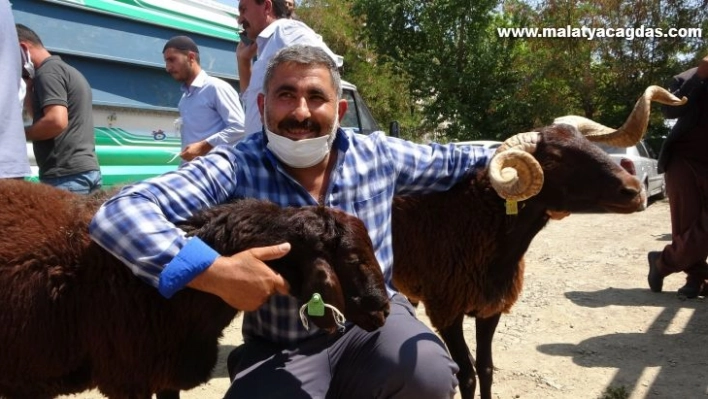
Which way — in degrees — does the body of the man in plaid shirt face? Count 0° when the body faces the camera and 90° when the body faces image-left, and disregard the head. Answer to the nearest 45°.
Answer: approximately 0°

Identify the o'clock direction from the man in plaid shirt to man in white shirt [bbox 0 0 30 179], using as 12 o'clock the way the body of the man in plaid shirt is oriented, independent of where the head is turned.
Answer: The man in white shirt is roughly at 4 o'clock from the man in plaid shirt.

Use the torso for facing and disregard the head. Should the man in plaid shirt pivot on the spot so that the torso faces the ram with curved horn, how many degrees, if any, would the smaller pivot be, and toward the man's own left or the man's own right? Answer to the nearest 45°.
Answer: approximately 135° to the man's own left

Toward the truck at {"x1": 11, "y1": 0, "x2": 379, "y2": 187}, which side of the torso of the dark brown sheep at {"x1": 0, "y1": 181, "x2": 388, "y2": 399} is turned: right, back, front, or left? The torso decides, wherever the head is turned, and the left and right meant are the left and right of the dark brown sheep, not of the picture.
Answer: left

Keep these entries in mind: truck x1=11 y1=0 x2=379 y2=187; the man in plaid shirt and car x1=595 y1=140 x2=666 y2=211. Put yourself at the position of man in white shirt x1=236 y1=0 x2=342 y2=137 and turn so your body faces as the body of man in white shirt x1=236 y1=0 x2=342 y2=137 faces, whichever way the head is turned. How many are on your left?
1

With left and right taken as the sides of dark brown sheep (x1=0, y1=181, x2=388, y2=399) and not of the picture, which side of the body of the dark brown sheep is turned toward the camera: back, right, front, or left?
right

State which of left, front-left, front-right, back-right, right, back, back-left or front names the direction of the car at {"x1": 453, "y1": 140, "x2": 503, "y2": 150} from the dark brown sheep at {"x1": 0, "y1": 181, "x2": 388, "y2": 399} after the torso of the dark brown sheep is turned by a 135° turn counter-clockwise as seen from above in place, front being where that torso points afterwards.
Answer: right

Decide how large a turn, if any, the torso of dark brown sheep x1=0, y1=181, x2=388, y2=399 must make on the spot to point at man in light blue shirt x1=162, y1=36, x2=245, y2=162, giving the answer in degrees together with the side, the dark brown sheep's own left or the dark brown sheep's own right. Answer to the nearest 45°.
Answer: approximately 90° to the dark brown sheep's own left

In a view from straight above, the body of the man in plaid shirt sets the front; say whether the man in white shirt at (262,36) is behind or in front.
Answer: behind

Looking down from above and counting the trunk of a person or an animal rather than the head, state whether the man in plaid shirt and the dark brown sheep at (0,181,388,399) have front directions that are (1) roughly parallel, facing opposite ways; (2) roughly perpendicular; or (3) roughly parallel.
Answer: roughly perpendicular
